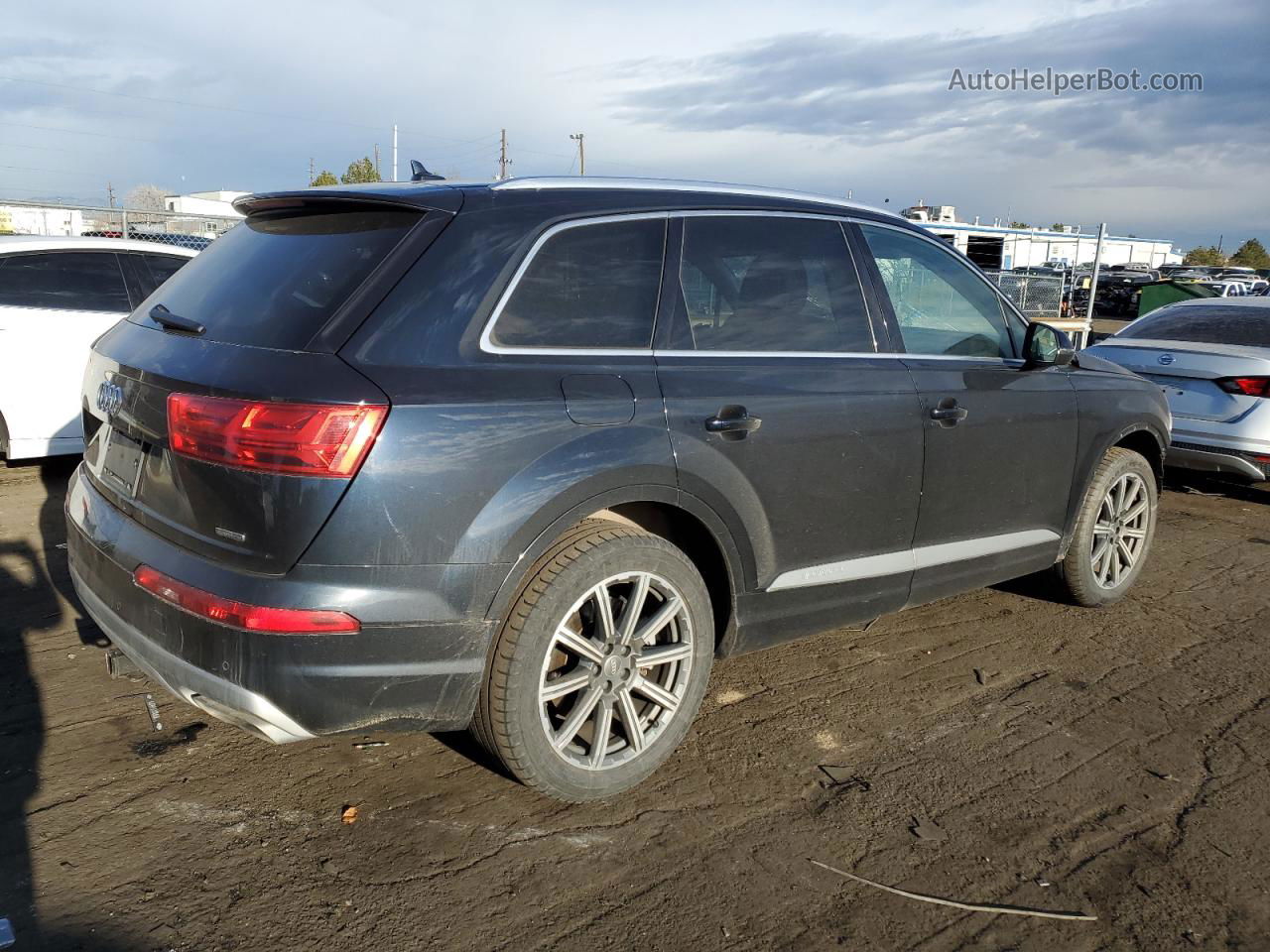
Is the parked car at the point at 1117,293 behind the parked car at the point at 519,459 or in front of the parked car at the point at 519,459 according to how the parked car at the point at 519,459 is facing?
in front

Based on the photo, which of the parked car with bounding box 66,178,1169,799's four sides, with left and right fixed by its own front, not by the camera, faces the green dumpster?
front

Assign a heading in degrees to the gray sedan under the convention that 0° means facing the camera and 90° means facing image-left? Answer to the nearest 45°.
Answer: approximately 225°

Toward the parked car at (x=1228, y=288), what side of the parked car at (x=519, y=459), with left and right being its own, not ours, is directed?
front

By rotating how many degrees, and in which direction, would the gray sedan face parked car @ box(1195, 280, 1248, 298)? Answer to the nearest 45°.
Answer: approximately 45° to its left

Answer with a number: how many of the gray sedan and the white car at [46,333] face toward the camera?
0

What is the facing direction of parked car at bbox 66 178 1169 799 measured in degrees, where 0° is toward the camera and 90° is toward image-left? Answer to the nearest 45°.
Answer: approximately 225°
